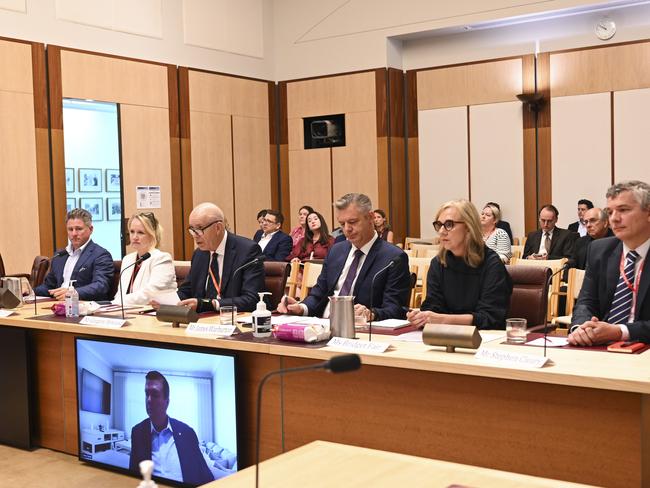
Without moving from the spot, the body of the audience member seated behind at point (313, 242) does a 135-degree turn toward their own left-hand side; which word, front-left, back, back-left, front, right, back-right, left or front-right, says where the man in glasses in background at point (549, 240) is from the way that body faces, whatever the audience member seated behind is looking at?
front

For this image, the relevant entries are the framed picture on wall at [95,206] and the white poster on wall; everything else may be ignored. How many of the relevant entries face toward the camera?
2

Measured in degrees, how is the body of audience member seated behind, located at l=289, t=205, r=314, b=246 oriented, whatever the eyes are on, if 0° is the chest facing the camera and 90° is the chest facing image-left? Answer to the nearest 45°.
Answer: approximately 45°

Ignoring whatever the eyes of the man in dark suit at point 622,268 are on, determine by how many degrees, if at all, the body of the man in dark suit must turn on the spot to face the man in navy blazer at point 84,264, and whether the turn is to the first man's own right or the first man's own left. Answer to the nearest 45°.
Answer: approximately 45° to the first man's own right

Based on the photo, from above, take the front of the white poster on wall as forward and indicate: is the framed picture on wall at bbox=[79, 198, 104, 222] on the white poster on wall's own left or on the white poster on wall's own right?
on the white poster on wall's own right

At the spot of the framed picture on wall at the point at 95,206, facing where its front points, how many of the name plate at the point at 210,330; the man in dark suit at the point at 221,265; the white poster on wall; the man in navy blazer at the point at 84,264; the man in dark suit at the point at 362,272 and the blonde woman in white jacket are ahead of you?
5

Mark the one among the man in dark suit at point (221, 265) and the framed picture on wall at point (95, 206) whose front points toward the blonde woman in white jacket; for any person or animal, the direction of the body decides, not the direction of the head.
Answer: the framed picture on wall

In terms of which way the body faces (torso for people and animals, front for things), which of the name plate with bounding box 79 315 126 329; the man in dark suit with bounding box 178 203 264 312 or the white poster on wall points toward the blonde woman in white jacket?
the white poster on wall

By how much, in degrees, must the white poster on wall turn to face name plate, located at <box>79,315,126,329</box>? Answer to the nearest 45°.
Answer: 0° — it already faces it

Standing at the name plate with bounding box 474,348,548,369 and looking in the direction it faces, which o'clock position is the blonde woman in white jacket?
The blonde woman in white jacket is roughly at 3 o'clock from the name plate.
